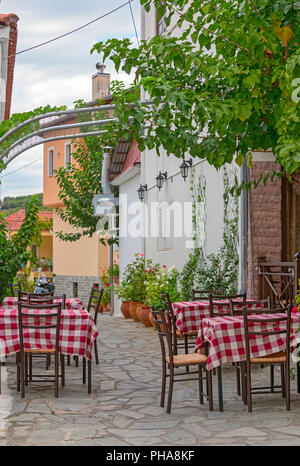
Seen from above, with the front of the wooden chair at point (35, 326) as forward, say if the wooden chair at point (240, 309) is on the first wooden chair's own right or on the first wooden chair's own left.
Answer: on the first wooden chair's own right

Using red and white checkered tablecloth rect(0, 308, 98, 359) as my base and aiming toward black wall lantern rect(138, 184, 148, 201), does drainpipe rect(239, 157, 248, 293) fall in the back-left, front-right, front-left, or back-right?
front-right

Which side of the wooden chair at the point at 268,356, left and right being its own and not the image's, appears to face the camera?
back

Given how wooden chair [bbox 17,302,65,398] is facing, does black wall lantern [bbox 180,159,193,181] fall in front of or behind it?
in front

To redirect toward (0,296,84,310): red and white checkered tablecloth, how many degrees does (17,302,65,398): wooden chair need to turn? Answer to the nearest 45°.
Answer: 0° — it already faces it

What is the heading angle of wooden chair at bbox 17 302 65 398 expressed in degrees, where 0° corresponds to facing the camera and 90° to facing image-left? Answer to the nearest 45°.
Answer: approximately 180°

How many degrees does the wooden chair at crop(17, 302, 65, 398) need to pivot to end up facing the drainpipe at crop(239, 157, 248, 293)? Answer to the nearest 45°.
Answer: approximately 45° to its right

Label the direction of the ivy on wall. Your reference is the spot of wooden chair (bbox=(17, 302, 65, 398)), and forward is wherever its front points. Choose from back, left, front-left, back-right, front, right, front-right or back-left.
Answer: front-right

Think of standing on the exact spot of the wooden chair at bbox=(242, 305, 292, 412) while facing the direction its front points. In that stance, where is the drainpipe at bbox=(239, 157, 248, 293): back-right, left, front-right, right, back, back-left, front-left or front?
front

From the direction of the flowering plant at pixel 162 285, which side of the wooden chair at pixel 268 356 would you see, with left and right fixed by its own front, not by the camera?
front

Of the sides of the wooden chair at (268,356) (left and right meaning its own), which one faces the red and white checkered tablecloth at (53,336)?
left

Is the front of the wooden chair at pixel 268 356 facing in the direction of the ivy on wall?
yes

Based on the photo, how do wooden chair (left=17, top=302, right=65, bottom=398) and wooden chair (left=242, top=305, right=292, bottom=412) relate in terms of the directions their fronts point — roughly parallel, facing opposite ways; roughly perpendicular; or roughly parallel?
roughly parallel

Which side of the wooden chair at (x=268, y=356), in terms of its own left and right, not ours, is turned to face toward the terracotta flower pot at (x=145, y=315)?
front

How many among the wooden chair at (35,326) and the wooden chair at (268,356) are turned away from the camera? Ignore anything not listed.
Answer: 2
